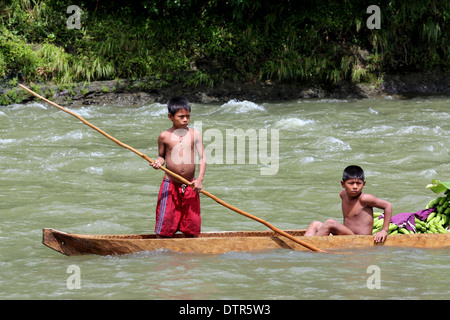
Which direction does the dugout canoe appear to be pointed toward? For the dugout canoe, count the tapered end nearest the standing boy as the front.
to the viewer's left

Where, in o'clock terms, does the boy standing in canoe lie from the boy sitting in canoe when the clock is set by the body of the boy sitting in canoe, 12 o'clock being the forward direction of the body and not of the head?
The boy standing in canoe is roughly at 1 o'clock from the boy sitting in canoe.
